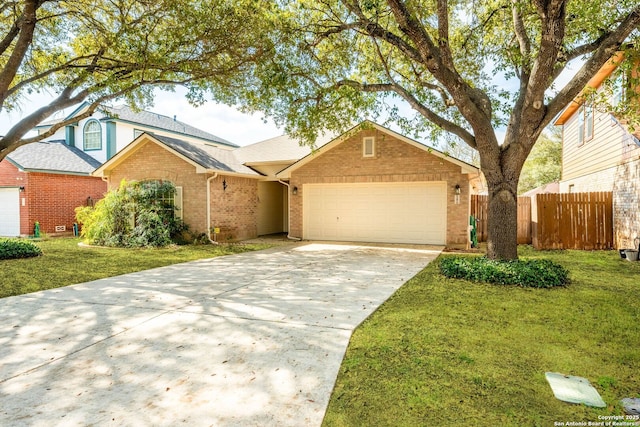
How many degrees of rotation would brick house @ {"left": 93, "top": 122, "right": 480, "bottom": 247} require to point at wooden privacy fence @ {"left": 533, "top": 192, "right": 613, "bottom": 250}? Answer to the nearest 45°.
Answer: approximately 90° to its left

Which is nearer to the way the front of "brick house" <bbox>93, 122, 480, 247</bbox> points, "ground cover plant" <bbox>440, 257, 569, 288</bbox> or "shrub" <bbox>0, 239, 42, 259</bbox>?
the ground cover plant

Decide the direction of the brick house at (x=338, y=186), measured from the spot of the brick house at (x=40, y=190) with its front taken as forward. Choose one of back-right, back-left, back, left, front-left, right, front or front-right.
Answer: left

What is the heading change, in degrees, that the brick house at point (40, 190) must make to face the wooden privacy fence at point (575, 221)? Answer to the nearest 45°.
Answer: approximately 90° to its left

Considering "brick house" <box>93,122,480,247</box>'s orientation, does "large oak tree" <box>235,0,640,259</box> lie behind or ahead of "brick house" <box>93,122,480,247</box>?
ahead

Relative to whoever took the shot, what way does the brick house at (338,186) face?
facing the viewer

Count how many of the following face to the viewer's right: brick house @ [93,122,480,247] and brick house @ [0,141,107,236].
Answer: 0

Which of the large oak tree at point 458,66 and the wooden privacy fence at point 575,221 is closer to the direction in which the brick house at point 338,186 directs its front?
the large oak tree

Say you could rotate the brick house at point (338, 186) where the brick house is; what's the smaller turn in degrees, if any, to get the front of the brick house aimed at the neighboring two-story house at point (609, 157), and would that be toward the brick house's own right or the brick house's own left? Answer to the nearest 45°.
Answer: approximately 90° to the brick house's own left

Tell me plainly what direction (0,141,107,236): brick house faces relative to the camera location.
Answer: facing the viewer and to the left of the viewer

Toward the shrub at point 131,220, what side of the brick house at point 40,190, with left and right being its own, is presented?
left

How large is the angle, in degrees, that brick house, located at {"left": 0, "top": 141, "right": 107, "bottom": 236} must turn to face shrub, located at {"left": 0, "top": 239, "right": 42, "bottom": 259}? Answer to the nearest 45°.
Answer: approximately 45° to its left
